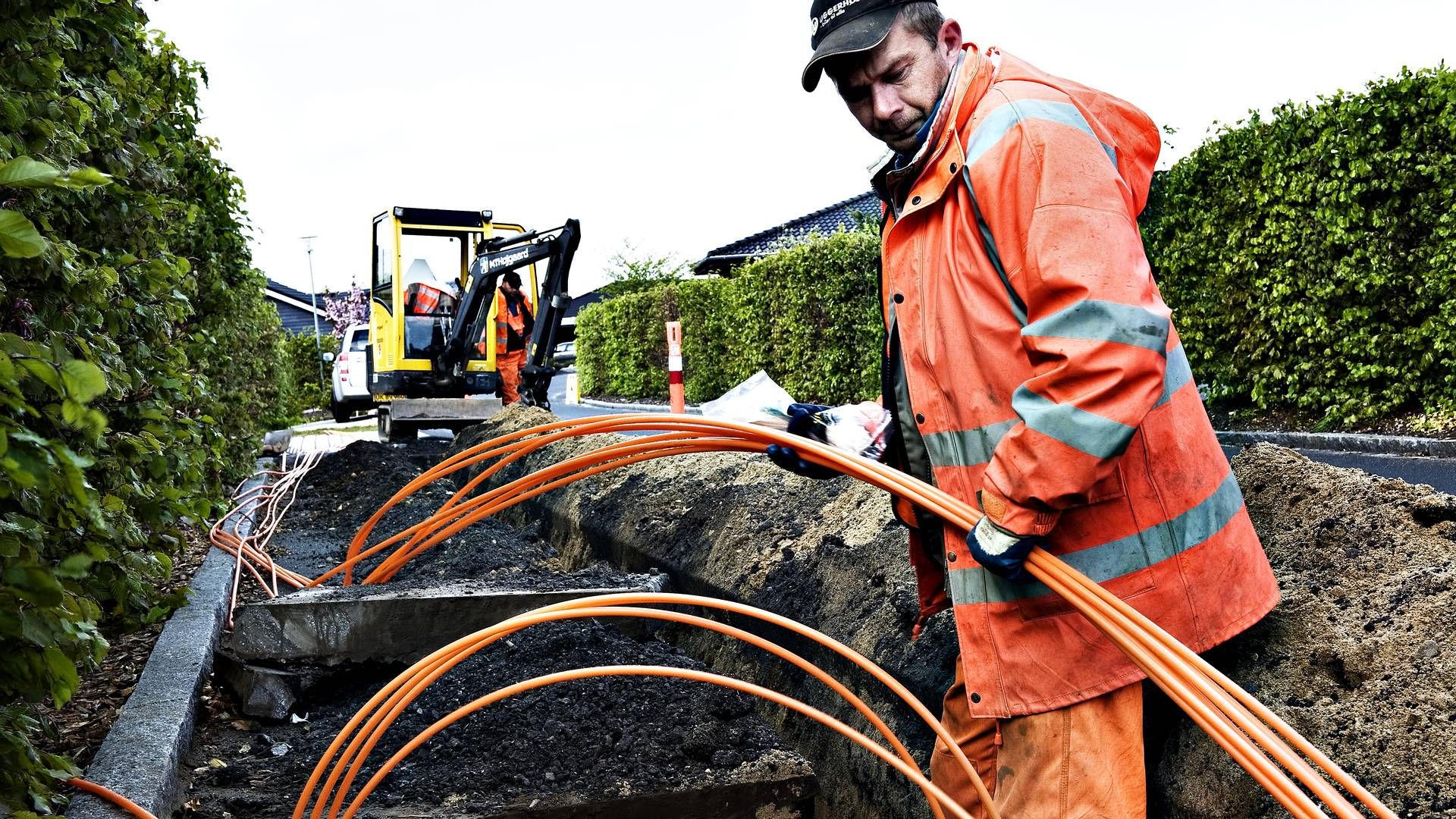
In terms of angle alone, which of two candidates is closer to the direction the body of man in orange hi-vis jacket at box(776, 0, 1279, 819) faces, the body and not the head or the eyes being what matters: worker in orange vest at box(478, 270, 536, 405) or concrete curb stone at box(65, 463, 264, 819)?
the concrete curb stone

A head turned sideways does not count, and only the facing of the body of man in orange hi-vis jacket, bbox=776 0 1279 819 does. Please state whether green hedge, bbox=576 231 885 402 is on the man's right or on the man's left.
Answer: on the man's right

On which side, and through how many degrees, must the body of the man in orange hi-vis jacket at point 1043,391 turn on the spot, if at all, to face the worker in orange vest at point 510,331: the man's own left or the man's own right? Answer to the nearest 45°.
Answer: approximately 90° to the man's own right

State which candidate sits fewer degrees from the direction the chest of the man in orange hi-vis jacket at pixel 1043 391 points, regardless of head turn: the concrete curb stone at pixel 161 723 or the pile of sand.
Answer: the concrete curb stone

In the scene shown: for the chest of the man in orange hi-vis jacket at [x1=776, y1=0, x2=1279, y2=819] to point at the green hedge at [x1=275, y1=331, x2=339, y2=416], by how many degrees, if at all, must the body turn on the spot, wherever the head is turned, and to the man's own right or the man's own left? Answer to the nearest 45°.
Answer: approximately 90° to the man's own right

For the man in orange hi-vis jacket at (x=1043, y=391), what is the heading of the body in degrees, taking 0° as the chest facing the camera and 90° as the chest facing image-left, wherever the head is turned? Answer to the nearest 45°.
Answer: approximately 45°

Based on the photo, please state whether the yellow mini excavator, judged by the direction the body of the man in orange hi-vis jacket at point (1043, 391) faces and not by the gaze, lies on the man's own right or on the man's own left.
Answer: on the man's own right

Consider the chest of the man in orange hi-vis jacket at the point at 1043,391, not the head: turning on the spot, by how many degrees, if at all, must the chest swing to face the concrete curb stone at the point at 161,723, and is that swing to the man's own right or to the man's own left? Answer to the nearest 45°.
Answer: approximately 45° to the man's own right

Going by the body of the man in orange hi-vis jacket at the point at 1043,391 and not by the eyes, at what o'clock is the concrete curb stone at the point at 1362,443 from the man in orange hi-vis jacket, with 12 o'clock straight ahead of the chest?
The concrete curb stone is roughly at 5 o'clock from the man in orange hi-vis jacket.

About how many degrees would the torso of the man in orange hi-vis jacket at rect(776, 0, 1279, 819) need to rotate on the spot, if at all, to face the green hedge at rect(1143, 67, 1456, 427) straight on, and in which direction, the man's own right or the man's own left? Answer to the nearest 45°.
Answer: approximately 135° to the man's own right
